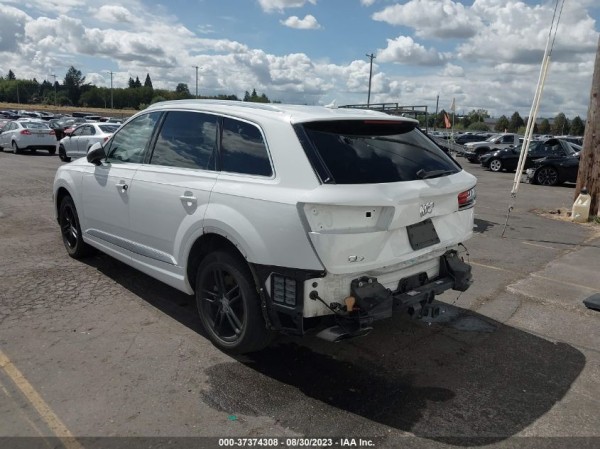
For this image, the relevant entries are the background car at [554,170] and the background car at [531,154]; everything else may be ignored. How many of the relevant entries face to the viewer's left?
2

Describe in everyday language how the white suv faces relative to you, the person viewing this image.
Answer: facing away from the viewer and to the left of the viewer

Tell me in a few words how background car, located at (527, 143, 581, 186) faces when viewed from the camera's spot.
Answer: facing to the left of the viewer

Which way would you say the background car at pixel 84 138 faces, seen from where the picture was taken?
facing away from the viewer and to the left of the viewer

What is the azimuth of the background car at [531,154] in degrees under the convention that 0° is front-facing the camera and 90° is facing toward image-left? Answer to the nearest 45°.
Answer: approximately 90°

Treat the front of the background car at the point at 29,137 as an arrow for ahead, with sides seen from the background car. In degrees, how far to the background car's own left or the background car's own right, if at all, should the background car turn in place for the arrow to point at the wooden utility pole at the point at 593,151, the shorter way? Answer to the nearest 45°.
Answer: approximately 180°
